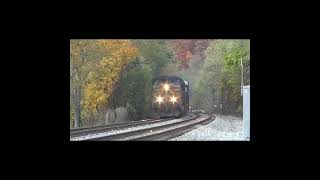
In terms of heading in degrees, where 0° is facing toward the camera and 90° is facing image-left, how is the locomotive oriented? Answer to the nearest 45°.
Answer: approximately 0°

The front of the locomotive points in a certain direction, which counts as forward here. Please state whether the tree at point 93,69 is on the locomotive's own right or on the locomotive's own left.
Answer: on the locomotive's own right
